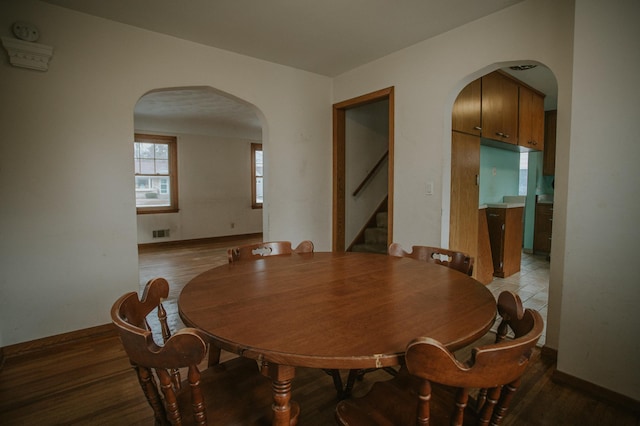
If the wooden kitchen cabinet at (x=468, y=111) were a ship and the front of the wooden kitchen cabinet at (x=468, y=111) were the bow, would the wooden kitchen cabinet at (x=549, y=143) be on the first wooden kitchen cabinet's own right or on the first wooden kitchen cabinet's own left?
on the first wooden kitchen cabinet's own left

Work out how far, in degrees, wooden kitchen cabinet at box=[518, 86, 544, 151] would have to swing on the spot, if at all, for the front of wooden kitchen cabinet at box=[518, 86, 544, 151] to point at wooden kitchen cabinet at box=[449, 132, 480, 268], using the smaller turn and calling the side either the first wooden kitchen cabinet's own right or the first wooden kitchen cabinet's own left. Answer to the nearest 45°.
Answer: approximately 45° to the first wooden kitchen cabinet's own right

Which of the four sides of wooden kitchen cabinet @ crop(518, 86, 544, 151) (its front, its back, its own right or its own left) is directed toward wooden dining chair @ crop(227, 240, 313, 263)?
right

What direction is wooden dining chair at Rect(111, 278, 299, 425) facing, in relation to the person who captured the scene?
facing away from the viewer and to the right of the viewer

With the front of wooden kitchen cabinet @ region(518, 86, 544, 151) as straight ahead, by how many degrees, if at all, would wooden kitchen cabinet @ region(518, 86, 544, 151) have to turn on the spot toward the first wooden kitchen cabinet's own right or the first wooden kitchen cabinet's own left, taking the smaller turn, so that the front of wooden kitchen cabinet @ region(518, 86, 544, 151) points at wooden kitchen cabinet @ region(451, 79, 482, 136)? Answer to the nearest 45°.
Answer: approximately 45° to the first wooden kitchen cabinet's own right

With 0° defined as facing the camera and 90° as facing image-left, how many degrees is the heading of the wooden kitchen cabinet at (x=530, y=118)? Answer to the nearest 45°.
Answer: approximately 315°

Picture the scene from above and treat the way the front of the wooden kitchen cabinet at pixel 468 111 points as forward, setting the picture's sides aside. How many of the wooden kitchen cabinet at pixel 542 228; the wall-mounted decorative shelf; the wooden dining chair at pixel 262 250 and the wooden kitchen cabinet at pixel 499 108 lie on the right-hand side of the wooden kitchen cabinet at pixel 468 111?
2
